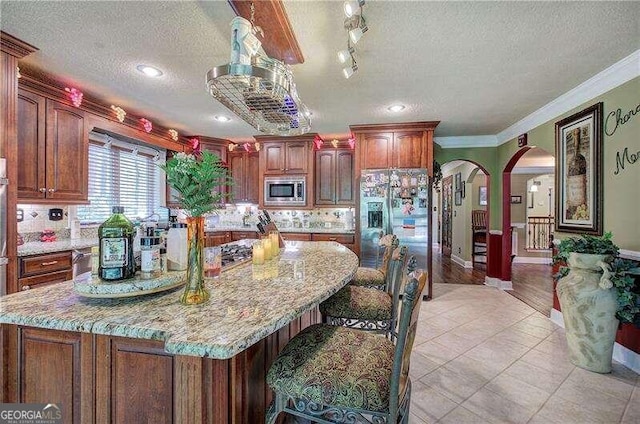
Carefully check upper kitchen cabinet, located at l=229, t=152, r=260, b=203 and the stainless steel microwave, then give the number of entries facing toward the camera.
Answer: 2

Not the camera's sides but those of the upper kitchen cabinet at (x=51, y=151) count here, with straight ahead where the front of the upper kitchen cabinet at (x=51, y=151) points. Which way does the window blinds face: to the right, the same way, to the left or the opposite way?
the same way

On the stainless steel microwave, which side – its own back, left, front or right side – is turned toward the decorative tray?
front

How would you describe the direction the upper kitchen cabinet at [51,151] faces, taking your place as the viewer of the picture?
facing the viewer and to the right of the viewer

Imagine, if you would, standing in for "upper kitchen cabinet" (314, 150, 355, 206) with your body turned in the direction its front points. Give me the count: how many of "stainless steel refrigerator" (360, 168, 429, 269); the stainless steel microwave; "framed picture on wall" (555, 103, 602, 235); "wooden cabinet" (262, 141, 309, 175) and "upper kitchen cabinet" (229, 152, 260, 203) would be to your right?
3

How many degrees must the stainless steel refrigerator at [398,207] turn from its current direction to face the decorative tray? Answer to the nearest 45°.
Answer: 0° — it already faces it

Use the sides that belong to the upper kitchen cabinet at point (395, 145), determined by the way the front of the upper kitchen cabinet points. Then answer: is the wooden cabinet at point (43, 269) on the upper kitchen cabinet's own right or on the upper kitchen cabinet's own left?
on the upper kitchen cabinet's own right

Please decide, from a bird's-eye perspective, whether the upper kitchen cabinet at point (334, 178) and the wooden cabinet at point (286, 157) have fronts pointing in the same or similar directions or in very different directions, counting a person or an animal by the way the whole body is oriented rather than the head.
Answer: same or similar directions

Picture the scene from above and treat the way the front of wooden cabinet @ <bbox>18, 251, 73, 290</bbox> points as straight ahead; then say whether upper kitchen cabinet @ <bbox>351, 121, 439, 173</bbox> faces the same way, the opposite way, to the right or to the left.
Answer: to the right

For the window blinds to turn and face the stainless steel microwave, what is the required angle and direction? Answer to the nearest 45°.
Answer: approximately 45° to its left

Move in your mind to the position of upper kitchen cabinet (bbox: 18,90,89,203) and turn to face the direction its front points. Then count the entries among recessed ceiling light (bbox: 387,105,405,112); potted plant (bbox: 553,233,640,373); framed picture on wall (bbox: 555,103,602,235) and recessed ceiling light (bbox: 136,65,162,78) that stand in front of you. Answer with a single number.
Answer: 4

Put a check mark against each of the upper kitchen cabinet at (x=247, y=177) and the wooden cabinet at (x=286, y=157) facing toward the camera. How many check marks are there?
2

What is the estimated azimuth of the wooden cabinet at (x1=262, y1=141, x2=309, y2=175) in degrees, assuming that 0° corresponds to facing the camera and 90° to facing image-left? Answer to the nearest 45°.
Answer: approximately 0°

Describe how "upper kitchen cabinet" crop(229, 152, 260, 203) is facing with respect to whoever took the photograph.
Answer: facing the viewer

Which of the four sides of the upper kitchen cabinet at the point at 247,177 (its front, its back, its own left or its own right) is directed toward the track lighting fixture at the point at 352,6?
front

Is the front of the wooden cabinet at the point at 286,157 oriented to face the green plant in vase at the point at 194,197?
yes

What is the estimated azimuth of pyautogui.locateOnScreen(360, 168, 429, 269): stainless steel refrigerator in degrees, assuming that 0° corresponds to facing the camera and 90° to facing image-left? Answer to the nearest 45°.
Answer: approximately 0°

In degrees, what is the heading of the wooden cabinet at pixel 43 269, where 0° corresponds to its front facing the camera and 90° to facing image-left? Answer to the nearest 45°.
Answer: approximately 315°
